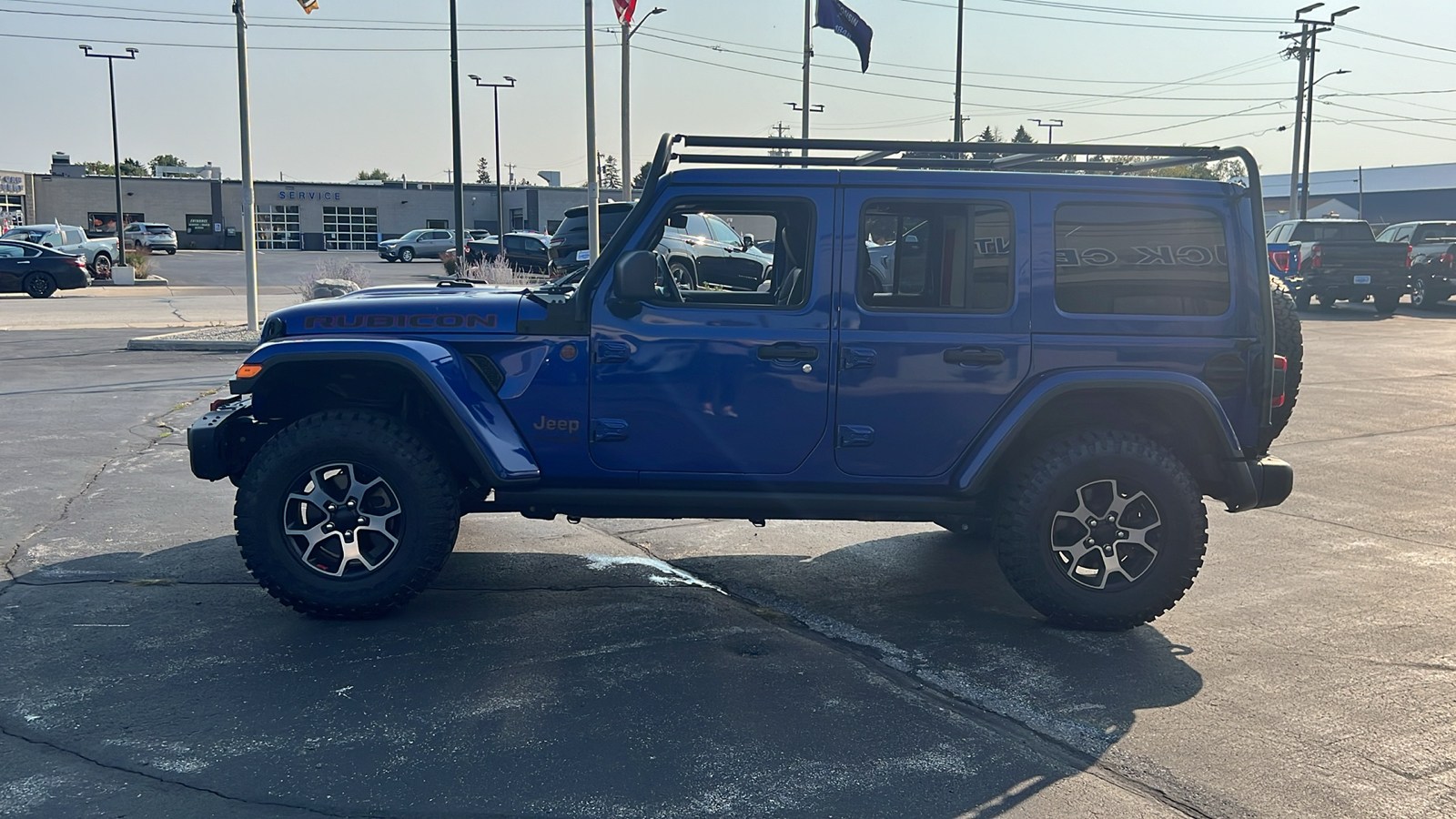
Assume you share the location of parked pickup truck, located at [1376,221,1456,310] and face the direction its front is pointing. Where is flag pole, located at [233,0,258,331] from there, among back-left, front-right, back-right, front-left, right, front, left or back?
left

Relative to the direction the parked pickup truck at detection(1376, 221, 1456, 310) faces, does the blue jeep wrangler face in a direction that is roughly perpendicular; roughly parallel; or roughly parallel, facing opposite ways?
roughly perpendicular

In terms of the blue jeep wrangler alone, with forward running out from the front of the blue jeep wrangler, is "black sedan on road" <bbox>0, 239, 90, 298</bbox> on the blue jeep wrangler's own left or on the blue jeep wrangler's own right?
on the blue jeep wrangler's own right

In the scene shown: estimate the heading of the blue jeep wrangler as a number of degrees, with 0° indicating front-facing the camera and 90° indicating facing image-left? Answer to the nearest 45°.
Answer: approximately 90°

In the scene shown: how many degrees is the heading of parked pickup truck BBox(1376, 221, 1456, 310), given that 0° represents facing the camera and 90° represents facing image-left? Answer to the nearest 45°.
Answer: approximately 135°

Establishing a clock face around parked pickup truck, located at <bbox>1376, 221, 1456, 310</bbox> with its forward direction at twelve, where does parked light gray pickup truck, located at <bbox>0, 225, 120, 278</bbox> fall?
The parked light gray pickup truck is roughly at 10 o'clock from the parked pickup truck.

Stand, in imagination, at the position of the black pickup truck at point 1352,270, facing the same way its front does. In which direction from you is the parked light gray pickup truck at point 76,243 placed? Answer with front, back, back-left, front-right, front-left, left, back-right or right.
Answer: front-left

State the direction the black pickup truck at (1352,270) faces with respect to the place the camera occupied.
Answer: facing away from the viewer and to the left of the viewer

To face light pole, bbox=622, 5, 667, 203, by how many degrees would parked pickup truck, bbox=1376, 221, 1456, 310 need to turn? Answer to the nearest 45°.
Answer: approximately 45° to its left

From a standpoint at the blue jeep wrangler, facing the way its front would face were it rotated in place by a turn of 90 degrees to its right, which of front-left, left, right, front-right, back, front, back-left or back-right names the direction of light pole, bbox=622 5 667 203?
front

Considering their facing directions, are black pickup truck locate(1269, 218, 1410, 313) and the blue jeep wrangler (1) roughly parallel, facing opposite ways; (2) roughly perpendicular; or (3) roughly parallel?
roughly perpendicular
